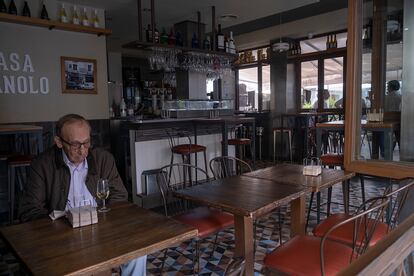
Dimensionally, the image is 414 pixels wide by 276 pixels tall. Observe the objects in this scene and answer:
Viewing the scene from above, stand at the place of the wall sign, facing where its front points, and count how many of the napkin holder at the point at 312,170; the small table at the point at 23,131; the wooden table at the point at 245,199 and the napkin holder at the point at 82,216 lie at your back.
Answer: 0

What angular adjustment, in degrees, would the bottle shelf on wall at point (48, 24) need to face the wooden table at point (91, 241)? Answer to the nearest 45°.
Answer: approximately 45° to its right

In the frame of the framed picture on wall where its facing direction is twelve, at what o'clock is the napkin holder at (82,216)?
The napkin holder is roughly at 12 o'clock from the framed picture on wall.

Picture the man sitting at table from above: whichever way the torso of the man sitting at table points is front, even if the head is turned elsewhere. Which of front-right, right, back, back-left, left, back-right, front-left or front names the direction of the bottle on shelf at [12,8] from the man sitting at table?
back-left

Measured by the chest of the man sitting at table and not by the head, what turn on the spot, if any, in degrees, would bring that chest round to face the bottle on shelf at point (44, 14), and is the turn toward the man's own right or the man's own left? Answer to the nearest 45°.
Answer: approximately 135° to the man's own left

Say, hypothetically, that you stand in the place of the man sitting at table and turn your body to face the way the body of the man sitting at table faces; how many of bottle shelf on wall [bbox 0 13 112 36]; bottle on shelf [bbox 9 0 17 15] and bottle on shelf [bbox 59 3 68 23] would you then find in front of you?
0

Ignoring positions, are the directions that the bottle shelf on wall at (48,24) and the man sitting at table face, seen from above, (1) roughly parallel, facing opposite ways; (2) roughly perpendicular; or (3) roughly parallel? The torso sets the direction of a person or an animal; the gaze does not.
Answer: roughly parallel

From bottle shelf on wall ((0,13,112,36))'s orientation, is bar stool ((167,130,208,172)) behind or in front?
in front

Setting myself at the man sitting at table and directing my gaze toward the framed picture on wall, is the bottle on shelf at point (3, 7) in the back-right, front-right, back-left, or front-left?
front-left

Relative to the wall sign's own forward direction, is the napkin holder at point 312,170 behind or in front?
in front

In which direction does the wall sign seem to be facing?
toward the camera

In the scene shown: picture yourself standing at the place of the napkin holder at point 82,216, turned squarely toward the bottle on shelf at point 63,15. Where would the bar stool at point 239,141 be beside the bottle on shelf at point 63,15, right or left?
right

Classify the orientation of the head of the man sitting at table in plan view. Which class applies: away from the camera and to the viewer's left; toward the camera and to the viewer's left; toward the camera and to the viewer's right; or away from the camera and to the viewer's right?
toward the camera and to the viewer's right

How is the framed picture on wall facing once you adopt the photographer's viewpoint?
facing the viewer

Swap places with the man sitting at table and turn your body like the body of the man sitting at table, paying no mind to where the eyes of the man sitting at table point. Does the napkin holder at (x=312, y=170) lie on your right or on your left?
on your left

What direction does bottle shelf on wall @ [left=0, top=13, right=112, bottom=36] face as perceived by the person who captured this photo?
facing the viewer and to the right of the viewer

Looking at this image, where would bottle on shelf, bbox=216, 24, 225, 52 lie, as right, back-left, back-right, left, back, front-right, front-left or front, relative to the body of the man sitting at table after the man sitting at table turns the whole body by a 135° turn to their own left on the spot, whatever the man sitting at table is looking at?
front-right

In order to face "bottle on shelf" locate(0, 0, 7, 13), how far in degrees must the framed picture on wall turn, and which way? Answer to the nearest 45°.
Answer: approximately 45° to its right

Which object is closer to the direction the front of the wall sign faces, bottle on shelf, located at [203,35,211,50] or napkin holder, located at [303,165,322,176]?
the napkin holder

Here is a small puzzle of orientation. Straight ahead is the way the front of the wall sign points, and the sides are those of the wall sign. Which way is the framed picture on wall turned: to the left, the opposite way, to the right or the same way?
the same way

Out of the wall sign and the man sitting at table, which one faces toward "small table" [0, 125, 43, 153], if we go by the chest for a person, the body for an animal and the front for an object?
the wall sign
